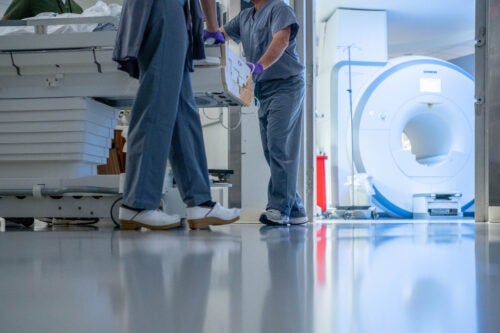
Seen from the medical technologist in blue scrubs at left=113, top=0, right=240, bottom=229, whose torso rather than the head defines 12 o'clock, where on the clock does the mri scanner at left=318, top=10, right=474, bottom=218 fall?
The mri scanner is roughly at 10 o'clock from the medical technologist in blue scrubs.

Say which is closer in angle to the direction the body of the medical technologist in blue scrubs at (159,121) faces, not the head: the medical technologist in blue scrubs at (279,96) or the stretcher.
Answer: the medical technologist in blue scrubs

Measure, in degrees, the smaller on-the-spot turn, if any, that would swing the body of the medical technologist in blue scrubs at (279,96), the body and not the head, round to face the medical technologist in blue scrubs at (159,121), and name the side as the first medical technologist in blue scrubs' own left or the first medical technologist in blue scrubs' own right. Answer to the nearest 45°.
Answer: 0° — they already face them

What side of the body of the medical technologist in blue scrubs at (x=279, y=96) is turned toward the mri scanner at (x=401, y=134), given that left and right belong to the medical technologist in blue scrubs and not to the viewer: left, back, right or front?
back

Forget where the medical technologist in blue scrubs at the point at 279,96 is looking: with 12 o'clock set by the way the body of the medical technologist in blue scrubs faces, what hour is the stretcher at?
The stretcher is roughly at 1 o'clock from the medical technologist in blue scrubs.

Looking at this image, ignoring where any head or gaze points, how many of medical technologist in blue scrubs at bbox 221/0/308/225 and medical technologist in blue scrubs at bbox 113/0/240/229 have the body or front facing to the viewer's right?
1

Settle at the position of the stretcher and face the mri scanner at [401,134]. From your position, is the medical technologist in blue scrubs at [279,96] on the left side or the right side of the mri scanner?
right

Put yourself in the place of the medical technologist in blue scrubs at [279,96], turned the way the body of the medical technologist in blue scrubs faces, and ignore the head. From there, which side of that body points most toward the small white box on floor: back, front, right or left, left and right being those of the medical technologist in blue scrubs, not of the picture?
back

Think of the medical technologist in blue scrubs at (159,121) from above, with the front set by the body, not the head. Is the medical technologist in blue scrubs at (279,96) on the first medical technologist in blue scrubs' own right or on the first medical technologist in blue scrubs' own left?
on the first medical technologist in blue scrubs' own left

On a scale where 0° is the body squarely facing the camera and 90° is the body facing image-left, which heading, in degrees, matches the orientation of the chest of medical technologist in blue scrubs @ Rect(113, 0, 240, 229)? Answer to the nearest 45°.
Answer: approximately 270°

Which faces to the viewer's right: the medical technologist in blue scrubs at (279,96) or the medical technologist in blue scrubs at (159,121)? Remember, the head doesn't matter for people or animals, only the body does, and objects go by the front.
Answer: the medical technologist in blue scrubs at (159,121)

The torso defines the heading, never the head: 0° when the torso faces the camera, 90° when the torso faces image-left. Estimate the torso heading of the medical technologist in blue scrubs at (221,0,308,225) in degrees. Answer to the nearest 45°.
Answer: approximately 45°
